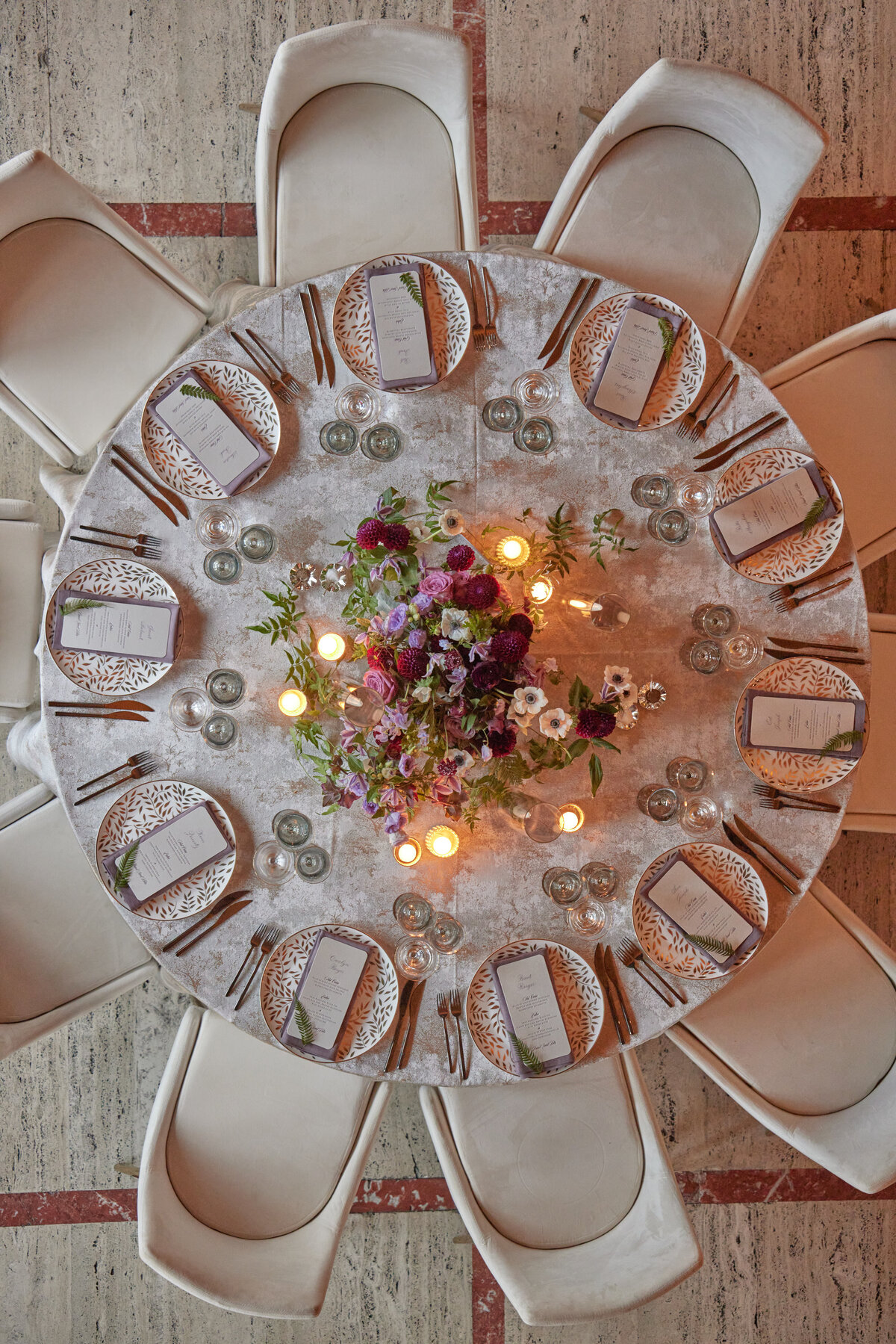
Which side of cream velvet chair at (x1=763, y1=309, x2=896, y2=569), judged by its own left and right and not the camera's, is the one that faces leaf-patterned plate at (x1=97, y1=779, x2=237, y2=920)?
front

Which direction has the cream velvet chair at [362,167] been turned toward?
toward the camera

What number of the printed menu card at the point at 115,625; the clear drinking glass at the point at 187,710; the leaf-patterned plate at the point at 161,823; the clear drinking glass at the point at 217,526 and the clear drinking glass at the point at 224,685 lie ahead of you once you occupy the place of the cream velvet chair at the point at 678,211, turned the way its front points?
5

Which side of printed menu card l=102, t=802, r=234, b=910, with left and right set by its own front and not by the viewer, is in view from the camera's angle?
front

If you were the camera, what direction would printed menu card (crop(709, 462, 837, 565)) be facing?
facing the viewer

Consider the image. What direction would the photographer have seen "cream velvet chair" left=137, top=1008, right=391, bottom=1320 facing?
facing away from the viewer

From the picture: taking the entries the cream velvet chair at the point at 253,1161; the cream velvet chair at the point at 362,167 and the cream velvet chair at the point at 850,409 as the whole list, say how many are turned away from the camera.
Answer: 1
